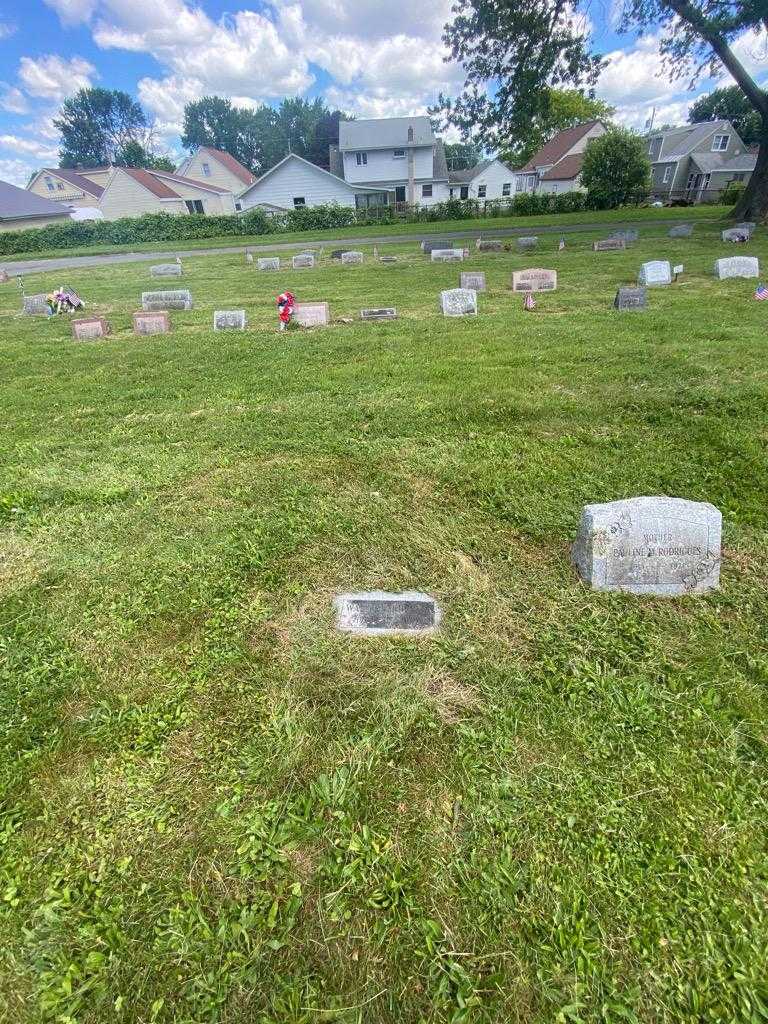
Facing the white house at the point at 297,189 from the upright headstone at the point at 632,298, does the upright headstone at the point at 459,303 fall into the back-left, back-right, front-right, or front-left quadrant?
front-left

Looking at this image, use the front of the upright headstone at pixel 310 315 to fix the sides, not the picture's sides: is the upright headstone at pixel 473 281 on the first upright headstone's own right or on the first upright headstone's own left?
on the first upright headstone's own left

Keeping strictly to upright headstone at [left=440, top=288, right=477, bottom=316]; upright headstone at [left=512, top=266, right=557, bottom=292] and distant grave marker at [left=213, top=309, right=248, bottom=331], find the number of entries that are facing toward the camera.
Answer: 3

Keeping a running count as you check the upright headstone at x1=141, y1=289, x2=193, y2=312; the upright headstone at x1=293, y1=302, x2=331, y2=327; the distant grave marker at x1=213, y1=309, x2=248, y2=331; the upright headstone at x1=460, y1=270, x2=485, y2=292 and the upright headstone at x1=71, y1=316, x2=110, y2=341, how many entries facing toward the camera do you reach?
5

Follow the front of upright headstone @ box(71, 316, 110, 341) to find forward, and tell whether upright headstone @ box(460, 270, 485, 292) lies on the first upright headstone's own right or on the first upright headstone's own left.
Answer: on the first upright headstone's own left

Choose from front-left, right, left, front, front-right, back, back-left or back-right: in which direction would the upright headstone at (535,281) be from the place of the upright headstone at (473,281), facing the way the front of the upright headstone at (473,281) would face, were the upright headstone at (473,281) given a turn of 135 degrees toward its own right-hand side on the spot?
back-right

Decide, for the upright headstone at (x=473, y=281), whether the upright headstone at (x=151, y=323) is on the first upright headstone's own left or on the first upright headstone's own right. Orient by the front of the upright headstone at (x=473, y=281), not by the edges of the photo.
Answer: on the first upright headstone's own right

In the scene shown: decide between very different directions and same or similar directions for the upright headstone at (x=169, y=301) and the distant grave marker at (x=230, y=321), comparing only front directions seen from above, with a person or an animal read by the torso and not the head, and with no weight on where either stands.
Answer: same or similar directions

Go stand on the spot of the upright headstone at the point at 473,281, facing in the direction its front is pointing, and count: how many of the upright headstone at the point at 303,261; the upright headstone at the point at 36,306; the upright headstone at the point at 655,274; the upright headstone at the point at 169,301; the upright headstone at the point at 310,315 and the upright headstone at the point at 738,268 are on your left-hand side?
2

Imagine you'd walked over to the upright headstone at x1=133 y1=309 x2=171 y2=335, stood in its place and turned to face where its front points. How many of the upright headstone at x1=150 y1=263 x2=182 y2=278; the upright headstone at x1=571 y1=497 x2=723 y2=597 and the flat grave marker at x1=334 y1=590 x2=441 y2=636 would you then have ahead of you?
2

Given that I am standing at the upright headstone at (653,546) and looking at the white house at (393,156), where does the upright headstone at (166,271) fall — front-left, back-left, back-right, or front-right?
front-left

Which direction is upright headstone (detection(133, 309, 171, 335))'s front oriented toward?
toward the camera

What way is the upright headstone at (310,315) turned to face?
toward the camera

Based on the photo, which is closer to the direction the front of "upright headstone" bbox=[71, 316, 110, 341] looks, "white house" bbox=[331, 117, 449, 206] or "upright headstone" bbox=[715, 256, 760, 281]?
the upright headstone

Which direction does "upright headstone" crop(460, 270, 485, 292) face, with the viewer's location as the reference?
facing the viewer

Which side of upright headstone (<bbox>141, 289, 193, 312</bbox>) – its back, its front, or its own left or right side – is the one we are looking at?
front

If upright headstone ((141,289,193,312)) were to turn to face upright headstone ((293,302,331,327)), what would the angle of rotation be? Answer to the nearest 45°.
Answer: approximately 45° to its left

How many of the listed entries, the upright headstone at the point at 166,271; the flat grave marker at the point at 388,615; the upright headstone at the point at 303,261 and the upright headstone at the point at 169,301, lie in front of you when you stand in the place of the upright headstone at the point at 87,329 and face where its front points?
1
